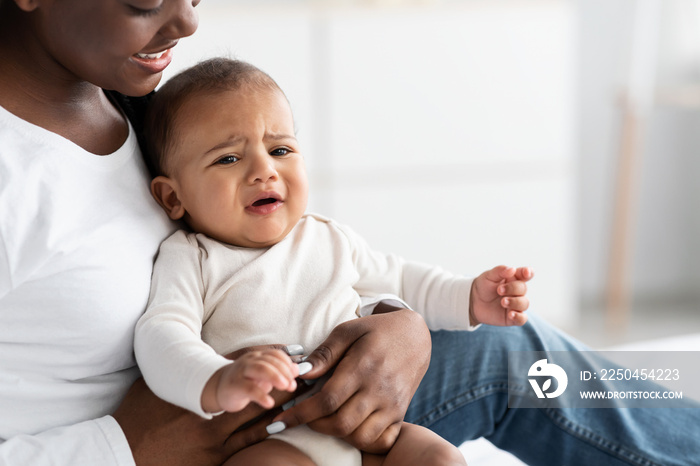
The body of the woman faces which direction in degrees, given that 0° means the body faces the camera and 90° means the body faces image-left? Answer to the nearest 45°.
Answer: approximately 315°

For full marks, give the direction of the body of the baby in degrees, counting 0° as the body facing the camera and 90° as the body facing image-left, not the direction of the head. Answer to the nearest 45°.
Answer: approximately 315°
